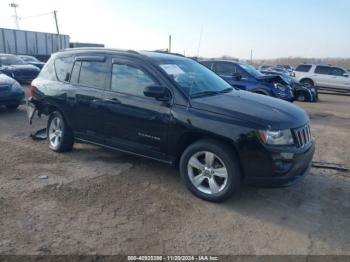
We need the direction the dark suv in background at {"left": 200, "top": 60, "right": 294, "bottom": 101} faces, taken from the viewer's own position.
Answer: facing the viewer and to the right of the viewer

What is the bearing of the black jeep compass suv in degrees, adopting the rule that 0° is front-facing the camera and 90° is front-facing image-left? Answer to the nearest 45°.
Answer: approximately 315°

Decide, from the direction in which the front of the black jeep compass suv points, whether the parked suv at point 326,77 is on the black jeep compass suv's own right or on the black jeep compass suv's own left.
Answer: on the black jeep compass suv's own left

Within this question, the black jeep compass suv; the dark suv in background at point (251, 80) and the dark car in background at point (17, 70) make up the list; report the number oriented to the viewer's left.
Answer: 0

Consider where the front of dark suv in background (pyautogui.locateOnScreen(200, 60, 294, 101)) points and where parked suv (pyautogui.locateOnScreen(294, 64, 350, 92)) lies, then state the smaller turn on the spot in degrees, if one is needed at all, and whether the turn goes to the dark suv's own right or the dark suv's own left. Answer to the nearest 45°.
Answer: approximately 90° to the dark suv's own left

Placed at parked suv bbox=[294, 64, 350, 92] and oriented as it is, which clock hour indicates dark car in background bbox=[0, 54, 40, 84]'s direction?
The dark car in background is roughly at 5 o'clock from the parked suv.

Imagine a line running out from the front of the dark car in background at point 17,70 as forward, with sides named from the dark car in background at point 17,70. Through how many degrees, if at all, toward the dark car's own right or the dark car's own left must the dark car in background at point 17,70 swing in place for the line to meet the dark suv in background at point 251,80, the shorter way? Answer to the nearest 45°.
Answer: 0° — it already faces it

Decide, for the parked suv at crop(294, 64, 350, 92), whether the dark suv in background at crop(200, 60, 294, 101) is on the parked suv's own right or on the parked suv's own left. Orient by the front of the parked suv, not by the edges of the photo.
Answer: on the parked suv's own right

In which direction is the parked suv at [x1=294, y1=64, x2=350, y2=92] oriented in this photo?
to the viewer's right

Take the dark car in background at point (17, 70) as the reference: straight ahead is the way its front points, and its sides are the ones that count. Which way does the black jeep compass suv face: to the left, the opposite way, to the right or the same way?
the same way

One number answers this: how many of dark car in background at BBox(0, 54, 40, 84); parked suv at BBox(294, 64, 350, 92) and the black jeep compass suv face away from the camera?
0

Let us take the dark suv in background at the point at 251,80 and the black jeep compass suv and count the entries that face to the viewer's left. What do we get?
0

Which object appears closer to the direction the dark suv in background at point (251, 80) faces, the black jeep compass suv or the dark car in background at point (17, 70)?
the black jeep compass suv

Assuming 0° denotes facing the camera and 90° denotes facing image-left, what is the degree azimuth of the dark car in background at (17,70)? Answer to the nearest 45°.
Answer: approximately 315°
